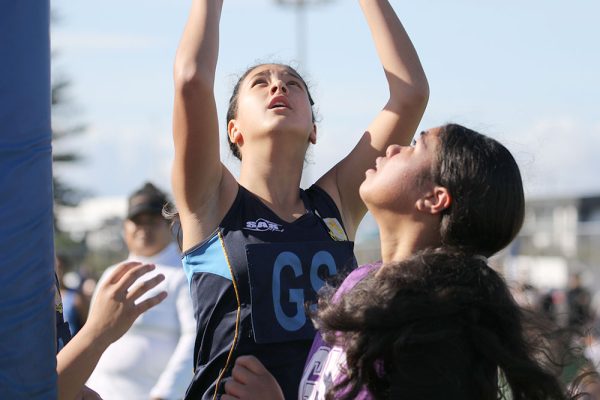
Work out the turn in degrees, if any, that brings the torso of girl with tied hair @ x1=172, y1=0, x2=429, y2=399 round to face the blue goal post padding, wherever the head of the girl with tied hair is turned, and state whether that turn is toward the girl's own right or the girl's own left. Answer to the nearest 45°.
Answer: approximately 90° to the girl's own right

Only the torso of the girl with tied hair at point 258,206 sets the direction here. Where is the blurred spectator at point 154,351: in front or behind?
behind

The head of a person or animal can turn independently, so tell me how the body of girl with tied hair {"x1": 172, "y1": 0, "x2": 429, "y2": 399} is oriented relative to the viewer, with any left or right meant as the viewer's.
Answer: facing the viewer and to the right of the viewer
